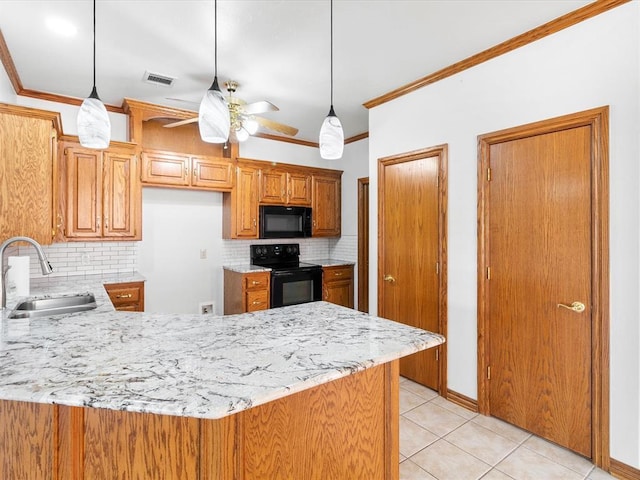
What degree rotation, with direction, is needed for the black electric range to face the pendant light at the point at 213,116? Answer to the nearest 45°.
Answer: approximately 45° to its right

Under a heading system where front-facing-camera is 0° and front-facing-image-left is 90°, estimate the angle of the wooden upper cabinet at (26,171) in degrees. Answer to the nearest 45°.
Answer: approximately 270°

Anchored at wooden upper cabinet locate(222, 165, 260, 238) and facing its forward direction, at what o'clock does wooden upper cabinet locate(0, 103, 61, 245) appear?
wooden upper cabinet locate(0, 103, 61, 245) is roughly at 3 o'clock from wooden upper cabinet locate(222, 165, 260, 238).

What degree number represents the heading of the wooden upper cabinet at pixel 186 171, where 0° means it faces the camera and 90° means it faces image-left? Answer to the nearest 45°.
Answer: approximately 315°

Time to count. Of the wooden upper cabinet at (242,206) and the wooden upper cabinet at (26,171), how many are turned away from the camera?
0

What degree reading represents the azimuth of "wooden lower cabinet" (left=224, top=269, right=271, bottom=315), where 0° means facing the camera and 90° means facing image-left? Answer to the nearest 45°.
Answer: approximately 315°

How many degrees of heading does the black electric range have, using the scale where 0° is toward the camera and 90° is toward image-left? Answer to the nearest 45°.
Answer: approximately 315°

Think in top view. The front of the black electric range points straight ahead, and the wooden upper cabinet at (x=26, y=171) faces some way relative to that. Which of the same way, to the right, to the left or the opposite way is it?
to the left

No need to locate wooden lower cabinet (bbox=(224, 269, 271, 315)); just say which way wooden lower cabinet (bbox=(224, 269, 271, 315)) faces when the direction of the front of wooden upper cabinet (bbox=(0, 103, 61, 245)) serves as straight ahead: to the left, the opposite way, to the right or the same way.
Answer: to the right

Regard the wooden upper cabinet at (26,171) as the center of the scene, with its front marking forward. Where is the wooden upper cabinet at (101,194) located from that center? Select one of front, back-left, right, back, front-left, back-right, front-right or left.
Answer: front-left
